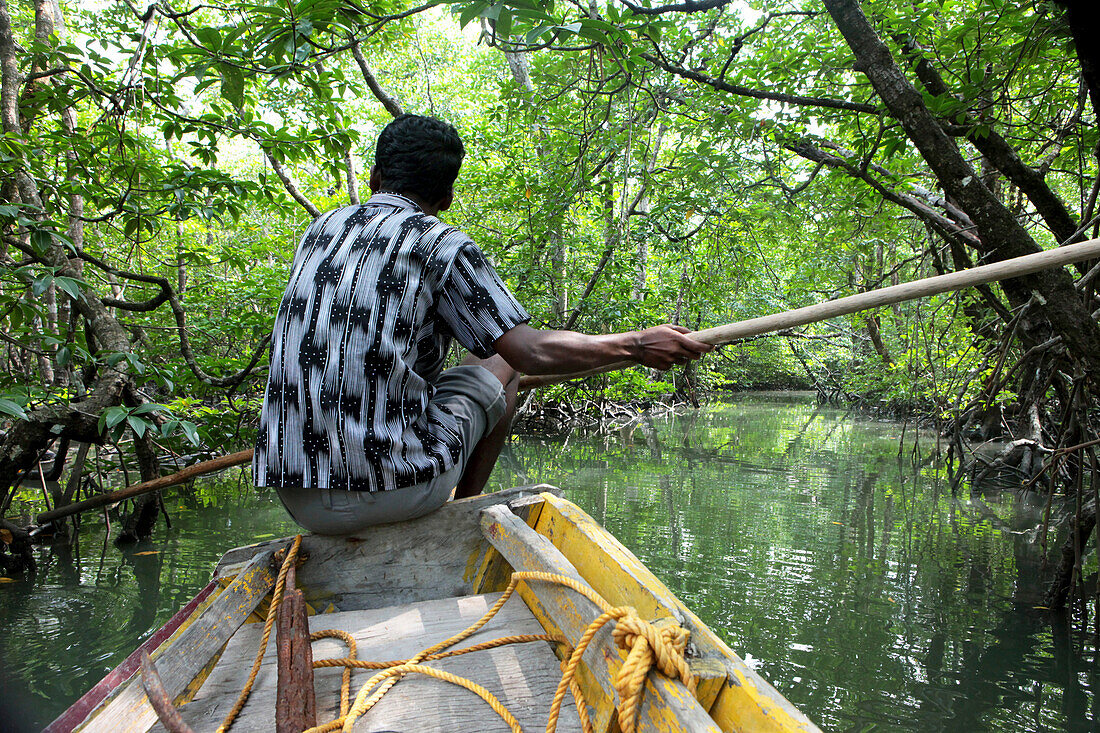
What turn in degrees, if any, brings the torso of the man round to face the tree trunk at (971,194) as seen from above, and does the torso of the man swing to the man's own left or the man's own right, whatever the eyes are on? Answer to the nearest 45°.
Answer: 0° — they already face it

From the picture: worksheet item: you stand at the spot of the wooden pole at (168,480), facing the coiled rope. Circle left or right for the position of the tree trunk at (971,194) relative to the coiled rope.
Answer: left

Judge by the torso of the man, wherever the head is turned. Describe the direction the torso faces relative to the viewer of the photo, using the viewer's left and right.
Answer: facing away from the viewer and to the right of the viewer
